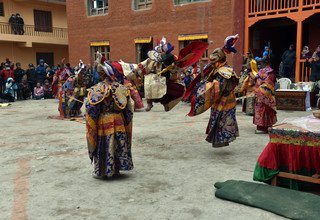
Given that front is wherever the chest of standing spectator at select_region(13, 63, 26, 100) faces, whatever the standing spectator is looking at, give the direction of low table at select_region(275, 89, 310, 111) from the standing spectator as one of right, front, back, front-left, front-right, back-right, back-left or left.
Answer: front-left

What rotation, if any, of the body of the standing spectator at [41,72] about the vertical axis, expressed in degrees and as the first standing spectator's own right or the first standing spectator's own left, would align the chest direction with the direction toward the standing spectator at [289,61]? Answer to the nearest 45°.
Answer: approximately 45° to the first standing spectator's own left

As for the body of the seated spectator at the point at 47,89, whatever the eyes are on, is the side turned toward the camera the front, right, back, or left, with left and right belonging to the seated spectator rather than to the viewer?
front

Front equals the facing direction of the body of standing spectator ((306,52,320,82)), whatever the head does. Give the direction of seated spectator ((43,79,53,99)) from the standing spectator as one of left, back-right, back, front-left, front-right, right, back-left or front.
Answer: front-right

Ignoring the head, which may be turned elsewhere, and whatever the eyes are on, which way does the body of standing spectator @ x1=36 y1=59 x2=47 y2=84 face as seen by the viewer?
toward the camera

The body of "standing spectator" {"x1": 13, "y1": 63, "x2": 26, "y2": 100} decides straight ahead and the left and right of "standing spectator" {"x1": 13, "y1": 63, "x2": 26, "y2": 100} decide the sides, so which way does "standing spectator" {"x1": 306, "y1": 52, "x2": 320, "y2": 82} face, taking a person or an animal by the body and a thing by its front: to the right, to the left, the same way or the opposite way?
to the right

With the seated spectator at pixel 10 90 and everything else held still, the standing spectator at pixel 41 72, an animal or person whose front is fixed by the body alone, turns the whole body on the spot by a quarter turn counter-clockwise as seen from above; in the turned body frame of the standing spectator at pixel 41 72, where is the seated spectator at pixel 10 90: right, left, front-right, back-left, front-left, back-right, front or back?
back-right

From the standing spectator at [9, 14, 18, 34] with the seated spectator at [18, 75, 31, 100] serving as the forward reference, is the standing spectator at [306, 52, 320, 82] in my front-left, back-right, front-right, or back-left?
front-left

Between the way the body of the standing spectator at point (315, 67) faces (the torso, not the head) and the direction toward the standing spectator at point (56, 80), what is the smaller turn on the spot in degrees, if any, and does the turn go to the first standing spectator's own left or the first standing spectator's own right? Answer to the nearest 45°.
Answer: approximately 45° to the first standing spectator's own right

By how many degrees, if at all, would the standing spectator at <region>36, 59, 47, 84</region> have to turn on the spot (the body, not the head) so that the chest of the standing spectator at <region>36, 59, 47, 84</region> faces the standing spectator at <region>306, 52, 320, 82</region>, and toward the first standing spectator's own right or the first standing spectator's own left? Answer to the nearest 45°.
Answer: approximately 45° to the first standing spectator's own left
